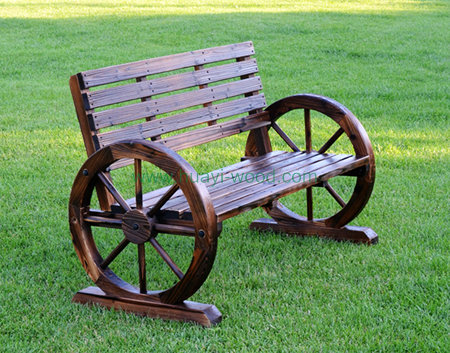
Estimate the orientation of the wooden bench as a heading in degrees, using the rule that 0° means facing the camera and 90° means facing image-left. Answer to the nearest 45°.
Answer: approximately 315°
